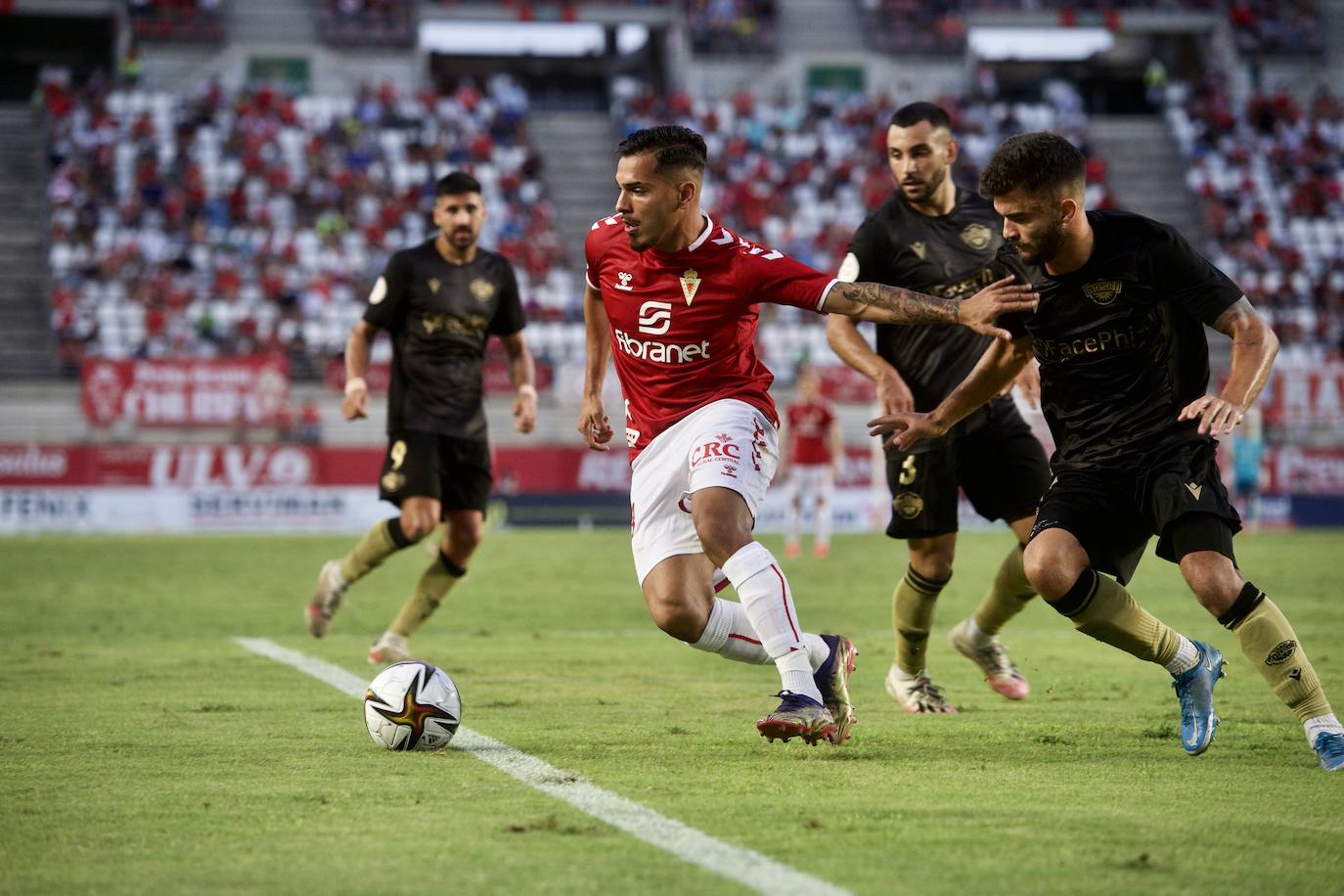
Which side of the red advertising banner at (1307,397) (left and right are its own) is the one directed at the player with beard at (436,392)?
front

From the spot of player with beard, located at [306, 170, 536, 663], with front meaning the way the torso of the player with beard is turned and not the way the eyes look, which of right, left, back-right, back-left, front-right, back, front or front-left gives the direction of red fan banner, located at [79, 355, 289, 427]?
back

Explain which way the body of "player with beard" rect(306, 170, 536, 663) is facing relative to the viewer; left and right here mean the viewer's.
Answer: facing the viewer

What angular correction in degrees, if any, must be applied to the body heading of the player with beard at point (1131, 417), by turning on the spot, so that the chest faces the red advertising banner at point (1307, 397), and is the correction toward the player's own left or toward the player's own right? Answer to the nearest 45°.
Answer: approximately 135° to the player's own right

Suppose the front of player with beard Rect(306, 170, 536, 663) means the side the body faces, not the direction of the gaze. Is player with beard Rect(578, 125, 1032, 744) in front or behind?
in front

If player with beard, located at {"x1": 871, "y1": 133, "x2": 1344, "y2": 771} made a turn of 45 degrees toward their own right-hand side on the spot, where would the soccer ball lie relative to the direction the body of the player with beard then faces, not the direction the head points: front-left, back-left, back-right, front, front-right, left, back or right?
front

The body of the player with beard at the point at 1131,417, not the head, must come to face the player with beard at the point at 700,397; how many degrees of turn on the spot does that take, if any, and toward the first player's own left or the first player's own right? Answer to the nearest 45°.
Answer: approximately 45° to the first player's own right

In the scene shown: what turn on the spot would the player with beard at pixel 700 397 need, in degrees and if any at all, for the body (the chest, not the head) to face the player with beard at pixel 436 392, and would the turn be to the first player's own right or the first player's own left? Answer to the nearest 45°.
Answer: approximately 90° to the first player's own right

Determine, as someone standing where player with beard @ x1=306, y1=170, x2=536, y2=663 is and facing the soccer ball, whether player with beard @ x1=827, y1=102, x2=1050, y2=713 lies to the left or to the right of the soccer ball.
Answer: left

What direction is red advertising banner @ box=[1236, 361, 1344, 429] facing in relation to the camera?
toward the camera

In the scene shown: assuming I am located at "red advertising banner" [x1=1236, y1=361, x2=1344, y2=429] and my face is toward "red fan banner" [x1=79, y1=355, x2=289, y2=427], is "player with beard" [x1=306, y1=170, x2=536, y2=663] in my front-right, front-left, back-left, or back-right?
front-left

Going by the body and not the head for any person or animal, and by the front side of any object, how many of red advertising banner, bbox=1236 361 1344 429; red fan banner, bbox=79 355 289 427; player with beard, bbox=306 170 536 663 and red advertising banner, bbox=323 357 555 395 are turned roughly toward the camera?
4
